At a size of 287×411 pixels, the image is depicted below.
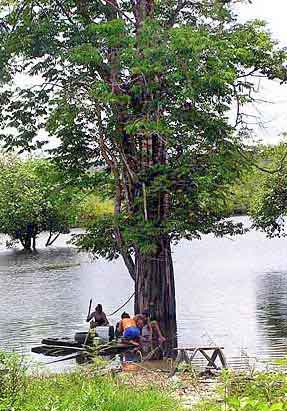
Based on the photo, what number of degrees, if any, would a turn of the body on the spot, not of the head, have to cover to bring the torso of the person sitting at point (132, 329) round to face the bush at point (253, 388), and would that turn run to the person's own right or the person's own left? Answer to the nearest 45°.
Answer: approximately 90° to the person's own right
